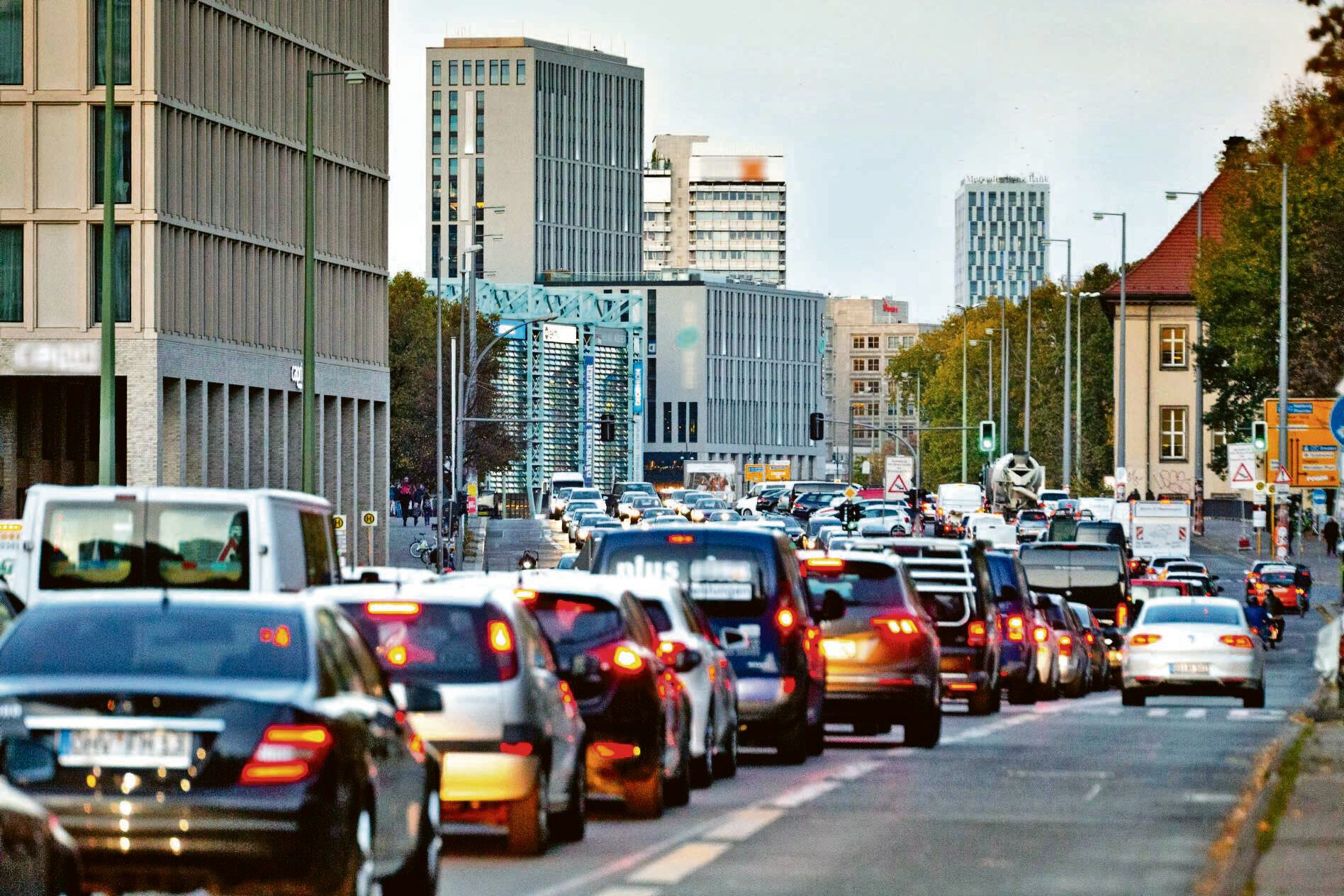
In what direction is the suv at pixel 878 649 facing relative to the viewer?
away from the camera

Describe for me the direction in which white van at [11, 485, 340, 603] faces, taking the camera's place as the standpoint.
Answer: facing away from the viewer

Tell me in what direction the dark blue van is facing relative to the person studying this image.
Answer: facing away from the viewer

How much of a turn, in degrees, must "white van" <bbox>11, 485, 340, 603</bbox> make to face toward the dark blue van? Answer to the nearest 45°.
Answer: approximately 90° to its right

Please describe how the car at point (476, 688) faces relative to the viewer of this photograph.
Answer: facing away from the viewer

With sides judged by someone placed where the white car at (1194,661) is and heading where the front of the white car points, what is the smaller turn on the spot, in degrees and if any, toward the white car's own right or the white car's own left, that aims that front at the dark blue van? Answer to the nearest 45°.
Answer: approximately 180°

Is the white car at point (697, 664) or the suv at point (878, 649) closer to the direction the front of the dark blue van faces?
the suv

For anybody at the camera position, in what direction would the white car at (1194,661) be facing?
facing away from the viewer

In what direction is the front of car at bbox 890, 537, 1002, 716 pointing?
away from the camera

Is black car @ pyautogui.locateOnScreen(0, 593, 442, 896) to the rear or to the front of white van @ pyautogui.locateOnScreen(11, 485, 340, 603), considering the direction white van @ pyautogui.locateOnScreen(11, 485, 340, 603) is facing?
to the rear

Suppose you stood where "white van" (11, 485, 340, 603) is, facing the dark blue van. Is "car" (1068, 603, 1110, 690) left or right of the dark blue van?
left

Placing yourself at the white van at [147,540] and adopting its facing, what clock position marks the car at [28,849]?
The car is roughly at 6 o'clock from the white van.
